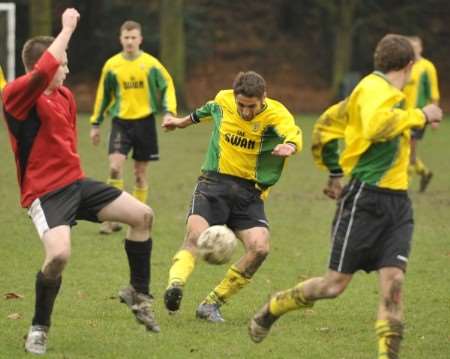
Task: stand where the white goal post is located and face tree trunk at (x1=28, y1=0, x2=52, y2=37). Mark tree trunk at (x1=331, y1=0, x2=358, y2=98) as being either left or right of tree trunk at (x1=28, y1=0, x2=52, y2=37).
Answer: right

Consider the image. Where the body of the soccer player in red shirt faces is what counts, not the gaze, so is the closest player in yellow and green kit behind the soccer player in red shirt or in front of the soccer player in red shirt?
in front

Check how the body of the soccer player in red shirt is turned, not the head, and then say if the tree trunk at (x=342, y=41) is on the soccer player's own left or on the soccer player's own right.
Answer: on the soccer player's own left

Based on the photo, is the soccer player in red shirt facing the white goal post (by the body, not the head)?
no

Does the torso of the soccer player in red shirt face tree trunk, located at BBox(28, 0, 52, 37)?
no

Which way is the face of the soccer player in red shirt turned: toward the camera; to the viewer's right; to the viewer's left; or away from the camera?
to the viewer's right

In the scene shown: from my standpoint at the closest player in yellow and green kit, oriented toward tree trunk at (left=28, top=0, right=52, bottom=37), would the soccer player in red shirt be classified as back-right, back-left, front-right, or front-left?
front-left

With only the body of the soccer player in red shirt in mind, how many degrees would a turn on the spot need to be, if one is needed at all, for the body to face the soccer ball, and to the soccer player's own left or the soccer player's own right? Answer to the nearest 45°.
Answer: approximately 45° to the soccer player's own left
